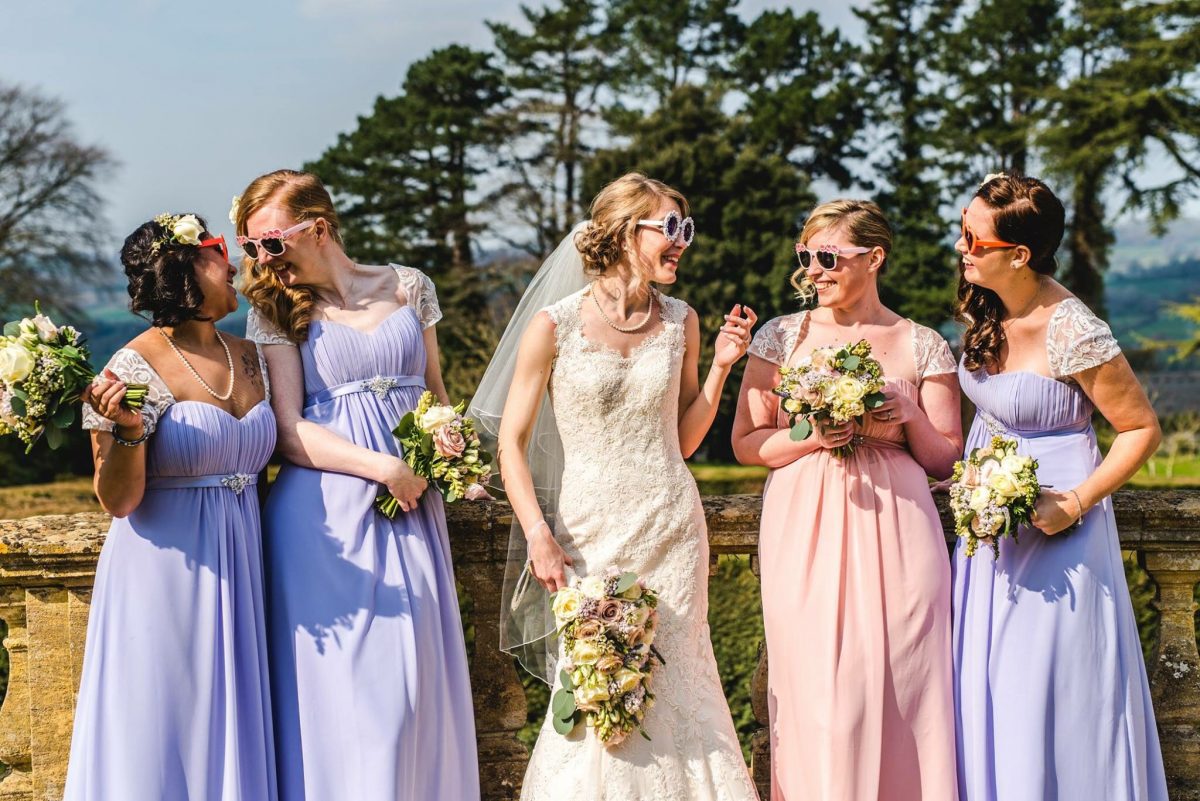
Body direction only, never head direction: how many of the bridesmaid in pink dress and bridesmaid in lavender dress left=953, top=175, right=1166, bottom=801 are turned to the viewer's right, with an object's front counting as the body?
0

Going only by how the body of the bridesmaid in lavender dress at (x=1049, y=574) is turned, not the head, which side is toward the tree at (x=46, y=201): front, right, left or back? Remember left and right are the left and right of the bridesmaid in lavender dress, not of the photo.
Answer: right

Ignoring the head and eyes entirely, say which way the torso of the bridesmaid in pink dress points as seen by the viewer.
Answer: toward the camera

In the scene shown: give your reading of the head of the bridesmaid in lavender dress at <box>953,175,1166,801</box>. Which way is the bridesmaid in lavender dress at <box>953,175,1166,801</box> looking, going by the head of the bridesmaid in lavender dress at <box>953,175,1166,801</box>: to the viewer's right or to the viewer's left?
to the viewer's left

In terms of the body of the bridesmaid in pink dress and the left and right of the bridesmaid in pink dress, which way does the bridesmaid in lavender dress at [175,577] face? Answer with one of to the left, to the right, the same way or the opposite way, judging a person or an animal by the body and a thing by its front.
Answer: to the left

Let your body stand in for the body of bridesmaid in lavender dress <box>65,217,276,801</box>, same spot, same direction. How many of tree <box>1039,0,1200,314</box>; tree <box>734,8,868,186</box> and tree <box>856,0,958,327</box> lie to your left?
3

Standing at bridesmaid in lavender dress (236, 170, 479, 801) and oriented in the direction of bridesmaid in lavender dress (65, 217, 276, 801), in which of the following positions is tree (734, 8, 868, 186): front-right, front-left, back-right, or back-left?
back-right

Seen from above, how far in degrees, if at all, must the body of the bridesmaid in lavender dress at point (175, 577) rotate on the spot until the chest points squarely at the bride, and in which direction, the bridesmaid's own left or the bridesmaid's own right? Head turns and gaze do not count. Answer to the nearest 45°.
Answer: approximately 45° to the bridesmaid's own left

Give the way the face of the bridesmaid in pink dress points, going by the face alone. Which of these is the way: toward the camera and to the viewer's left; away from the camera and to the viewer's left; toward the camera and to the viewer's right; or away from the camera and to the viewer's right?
toward the camera and to the viewer's left

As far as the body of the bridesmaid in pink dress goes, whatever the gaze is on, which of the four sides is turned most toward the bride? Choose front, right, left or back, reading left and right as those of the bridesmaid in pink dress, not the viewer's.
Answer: right

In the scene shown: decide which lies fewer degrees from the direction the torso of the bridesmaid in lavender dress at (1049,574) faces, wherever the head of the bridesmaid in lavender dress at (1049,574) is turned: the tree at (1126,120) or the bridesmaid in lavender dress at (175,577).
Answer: the bridesmaid in lavender dress

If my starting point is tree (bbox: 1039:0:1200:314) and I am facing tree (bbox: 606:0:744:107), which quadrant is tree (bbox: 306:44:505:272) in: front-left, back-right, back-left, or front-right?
front-left

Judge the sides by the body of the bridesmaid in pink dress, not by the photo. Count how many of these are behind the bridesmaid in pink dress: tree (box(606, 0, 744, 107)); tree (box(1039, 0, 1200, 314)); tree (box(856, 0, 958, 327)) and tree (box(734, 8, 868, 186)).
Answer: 4

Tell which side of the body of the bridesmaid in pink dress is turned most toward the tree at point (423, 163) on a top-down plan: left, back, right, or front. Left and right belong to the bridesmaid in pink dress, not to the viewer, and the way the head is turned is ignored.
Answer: back

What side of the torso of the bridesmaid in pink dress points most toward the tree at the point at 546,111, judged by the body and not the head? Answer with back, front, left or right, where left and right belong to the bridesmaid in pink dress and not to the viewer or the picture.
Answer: back

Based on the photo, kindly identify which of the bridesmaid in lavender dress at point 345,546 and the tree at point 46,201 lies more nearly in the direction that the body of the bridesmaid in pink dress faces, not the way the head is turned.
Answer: the bridesmaid in lavender dress

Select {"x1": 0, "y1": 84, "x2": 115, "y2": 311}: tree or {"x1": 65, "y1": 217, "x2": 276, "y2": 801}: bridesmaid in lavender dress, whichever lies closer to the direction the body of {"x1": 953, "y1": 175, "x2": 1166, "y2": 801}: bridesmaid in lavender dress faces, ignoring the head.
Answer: the bridesmaid in lavender dress

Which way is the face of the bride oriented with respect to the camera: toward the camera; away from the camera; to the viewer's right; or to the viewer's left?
to the viewer's right

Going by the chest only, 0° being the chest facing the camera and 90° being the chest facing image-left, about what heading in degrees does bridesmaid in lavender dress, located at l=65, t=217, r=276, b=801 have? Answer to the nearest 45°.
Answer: approximately 315°

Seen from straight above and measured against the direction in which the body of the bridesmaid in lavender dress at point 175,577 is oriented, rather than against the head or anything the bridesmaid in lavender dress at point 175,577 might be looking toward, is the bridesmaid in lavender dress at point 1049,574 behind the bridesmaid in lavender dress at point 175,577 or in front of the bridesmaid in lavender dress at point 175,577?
in front
